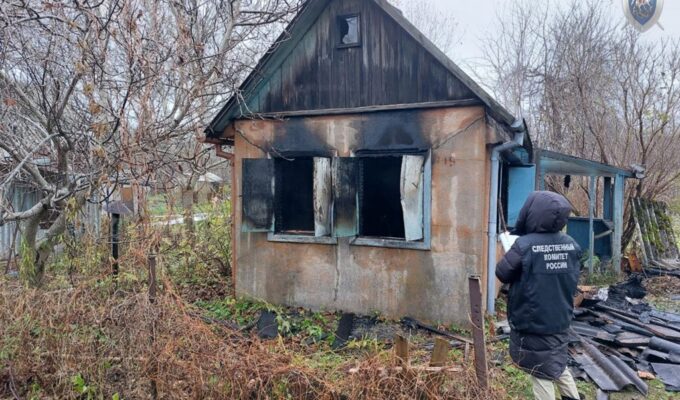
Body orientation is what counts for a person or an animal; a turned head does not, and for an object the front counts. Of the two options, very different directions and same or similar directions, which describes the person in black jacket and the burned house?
very different directions

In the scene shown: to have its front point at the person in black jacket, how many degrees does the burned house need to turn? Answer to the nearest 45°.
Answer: approximately 45° to its left

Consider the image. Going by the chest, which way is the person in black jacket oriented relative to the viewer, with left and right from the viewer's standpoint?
facing away from the viewer and to the left of the viewer

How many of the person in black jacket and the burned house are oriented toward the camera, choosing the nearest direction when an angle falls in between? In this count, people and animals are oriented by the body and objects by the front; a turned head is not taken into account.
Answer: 1

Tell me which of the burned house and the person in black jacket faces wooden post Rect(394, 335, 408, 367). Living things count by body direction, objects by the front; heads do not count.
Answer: the burned house

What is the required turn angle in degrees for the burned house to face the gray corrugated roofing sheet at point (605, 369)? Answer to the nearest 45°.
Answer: approximately 45° to its left

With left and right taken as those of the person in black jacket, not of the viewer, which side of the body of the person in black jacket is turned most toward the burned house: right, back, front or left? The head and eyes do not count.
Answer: front

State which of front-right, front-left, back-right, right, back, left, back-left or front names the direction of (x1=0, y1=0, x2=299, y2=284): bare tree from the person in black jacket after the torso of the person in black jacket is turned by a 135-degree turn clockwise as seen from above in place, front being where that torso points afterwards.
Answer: back

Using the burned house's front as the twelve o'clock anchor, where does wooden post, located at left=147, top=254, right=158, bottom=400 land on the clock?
The wooden post is roughly at 1 o'clock from the burned house.

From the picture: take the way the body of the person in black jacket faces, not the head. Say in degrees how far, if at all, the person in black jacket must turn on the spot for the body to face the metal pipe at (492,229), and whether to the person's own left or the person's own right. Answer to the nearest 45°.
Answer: approximately 45° to the person's own right

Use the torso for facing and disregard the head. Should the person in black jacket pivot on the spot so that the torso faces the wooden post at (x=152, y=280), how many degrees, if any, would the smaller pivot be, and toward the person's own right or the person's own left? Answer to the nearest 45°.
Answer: approximately 45° to the person's own left

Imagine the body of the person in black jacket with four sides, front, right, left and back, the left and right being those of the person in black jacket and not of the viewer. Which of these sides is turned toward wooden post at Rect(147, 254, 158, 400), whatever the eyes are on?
left

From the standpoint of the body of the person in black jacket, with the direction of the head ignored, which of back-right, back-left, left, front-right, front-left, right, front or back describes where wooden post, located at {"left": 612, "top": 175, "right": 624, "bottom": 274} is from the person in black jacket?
front-right

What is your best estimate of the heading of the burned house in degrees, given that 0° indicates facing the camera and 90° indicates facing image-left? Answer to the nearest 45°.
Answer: approximately 0°

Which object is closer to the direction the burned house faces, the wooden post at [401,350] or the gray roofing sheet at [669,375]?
the wooden post

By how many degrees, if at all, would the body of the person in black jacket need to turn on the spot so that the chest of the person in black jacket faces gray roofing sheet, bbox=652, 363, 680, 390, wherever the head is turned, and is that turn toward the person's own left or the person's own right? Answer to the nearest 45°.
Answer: approximately 90° to the person's own right
